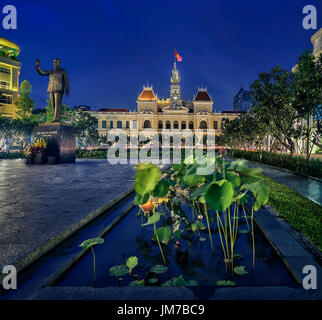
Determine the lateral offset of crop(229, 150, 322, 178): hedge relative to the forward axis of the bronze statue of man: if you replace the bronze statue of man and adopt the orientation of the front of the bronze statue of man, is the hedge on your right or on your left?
on your left

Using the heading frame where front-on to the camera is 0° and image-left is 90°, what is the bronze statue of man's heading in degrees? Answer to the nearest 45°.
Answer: approximately 45°
